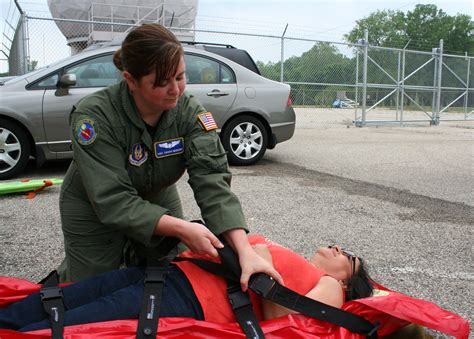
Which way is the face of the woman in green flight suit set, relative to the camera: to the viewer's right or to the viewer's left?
to the viewer's right

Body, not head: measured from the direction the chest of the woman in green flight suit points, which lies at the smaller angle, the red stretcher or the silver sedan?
the red stretcher

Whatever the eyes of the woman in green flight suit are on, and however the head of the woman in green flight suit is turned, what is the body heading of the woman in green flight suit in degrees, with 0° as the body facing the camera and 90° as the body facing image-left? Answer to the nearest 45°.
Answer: approximately 315°

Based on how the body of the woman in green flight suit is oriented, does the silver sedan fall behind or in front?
behind

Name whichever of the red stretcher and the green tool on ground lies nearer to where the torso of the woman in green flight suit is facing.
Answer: the red stretcher
